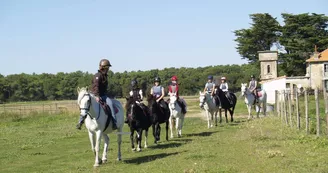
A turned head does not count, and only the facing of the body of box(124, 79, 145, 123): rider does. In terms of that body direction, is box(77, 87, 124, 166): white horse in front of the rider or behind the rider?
in front

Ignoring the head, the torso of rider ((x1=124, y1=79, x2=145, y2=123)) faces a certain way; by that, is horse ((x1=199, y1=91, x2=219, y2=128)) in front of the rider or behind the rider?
behind

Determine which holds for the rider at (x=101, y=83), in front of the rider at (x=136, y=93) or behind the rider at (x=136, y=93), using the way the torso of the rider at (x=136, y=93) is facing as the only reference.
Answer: in front

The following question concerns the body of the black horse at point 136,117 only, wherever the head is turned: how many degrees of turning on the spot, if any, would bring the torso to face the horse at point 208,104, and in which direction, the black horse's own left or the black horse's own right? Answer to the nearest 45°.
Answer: approximately 180°

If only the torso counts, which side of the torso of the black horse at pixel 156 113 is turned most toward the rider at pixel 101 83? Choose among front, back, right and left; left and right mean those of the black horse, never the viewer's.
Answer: front

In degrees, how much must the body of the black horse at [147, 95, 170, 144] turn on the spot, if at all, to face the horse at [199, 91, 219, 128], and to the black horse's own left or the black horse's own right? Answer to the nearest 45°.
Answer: approximately 180°

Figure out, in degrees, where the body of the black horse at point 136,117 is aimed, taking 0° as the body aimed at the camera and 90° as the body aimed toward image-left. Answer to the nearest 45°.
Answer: approximately 45°

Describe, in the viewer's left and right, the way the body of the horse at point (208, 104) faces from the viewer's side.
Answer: facing the viewer and to the left of the viewer

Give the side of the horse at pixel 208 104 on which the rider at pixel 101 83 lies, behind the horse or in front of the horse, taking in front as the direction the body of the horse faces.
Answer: in front
